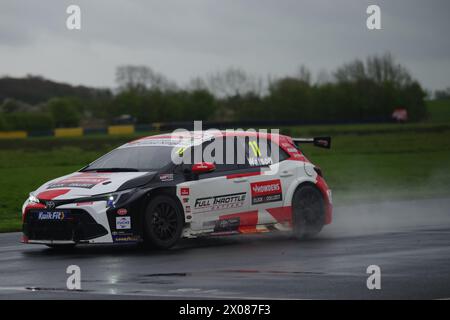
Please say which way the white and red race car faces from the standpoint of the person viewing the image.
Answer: facing the viewer and to the left of the viewer
